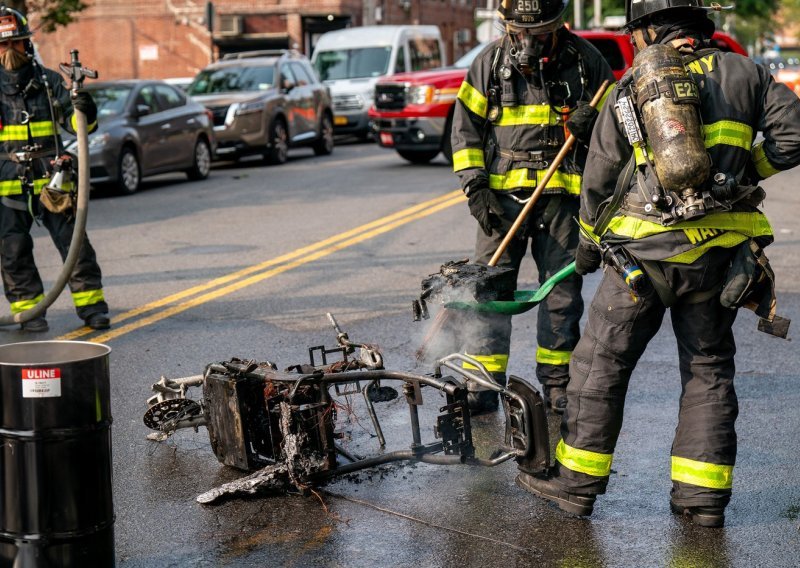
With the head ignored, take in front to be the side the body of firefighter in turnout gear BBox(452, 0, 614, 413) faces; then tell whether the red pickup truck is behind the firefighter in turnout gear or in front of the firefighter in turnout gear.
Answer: behind

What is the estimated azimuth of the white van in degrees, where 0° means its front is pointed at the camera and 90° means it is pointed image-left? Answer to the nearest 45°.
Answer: approximately 45°

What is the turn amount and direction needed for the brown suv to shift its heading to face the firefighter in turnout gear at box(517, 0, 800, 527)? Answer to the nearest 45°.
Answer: approximately 45° to its left

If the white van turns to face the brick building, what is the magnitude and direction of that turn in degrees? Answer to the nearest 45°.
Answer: approximately 135° to its right

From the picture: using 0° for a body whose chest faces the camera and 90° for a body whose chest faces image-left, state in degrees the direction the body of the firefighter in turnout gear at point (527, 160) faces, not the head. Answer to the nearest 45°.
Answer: approximately 0°

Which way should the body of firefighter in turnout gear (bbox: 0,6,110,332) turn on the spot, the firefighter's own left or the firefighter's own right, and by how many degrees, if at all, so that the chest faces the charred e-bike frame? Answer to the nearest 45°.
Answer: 0° — they already face it

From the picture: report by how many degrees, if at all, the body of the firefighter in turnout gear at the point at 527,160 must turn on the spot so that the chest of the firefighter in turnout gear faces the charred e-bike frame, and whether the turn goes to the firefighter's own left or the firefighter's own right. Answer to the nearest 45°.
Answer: approximately 45° to the firefighter's own right

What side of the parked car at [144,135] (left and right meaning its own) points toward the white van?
back

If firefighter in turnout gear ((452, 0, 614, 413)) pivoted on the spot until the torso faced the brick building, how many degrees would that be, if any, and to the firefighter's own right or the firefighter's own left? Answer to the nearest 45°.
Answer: approximately 180°

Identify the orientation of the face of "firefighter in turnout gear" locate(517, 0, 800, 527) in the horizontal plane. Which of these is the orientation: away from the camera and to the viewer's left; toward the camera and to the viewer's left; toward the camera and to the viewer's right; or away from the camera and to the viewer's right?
away from the camera and to the viewer's left

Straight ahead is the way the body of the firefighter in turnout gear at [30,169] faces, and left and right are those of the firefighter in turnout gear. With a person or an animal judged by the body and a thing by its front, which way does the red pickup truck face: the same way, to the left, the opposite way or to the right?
to the right

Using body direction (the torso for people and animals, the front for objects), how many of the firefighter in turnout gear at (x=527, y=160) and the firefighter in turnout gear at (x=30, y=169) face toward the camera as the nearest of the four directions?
2

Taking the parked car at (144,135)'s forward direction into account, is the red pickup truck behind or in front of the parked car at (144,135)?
behind
